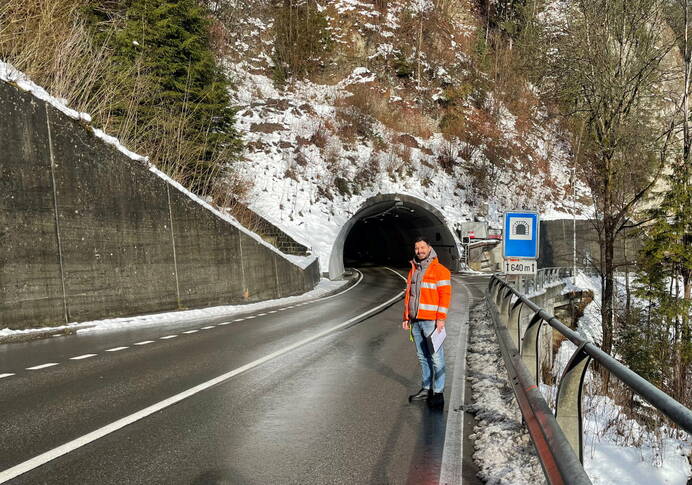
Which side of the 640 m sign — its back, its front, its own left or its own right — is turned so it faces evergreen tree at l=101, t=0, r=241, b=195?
right

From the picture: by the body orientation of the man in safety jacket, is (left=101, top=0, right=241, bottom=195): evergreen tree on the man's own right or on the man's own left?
on the man's own right

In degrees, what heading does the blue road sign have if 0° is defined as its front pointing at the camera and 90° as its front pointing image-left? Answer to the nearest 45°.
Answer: approximately 0°

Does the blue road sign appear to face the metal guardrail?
yes

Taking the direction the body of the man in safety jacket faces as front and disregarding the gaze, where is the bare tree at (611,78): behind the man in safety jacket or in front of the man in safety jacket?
behind

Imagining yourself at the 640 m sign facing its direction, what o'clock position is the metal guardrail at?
The metal guardrail is roughly at 12 o'clock from the 640 m sign.

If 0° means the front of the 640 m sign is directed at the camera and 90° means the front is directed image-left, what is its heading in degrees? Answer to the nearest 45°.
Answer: approximately 0°

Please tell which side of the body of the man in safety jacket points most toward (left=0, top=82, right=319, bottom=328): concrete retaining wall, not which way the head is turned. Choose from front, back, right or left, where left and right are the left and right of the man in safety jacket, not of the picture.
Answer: right

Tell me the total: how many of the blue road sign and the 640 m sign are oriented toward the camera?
2
